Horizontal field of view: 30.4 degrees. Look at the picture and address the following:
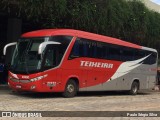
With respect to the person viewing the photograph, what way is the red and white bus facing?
facing the viewer and to the left of the viewer
